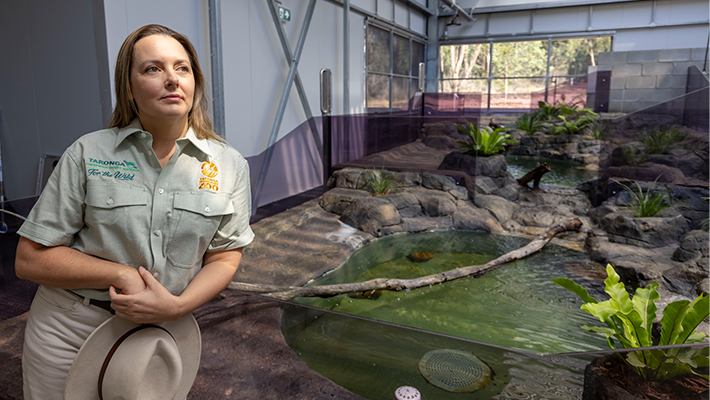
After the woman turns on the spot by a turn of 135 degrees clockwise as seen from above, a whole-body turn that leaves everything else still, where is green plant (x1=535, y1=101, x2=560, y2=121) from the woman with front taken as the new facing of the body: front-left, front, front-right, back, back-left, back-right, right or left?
right

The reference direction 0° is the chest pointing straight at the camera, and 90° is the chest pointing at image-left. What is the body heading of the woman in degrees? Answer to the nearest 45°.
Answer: approximately 0°

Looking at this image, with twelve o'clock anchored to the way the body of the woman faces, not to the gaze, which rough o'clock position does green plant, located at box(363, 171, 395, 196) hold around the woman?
The green plant is roughly at 7 o'clock from the woman.

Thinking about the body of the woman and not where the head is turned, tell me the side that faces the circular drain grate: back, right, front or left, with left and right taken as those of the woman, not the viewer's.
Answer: left
